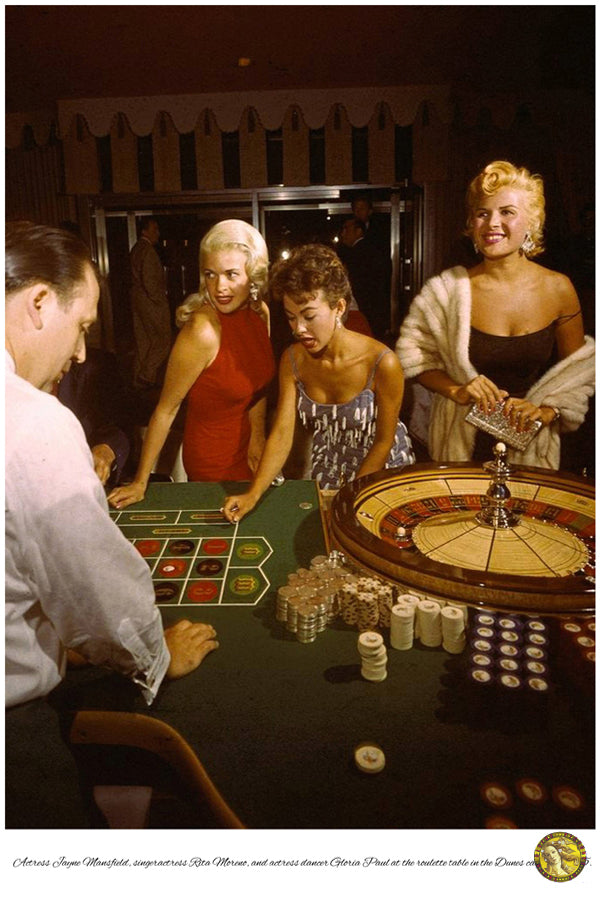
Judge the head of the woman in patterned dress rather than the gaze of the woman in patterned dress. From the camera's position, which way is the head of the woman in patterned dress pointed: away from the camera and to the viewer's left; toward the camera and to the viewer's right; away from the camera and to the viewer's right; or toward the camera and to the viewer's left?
toward the camera and to the viewer's left

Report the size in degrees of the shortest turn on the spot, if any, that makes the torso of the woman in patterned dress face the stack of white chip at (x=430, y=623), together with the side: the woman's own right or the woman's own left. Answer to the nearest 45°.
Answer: approximately 45° to the woman's own left

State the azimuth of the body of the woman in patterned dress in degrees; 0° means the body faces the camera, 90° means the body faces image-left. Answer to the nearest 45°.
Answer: approximately 45°

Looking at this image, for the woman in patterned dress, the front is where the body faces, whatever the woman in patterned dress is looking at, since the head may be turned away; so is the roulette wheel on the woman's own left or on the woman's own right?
on the woman's own left

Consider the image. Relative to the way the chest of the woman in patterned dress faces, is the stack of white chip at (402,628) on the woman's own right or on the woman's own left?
on the woman's own left
